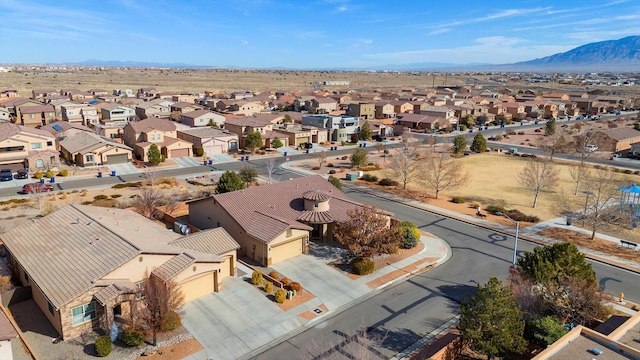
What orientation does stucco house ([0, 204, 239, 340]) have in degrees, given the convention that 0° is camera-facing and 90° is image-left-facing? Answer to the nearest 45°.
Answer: approximately 315°

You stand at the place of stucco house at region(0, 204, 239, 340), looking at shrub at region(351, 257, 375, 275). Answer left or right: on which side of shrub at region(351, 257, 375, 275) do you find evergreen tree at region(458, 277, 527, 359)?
right

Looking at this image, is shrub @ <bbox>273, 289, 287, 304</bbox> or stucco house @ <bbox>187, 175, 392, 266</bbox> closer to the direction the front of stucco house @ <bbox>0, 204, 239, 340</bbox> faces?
the shrub

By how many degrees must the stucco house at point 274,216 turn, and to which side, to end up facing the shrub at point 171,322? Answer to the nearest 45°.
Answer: approximately 45° to its right

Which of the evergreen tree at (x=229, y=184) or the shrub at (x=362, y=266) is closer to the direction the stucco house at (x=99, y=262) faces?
the shrub

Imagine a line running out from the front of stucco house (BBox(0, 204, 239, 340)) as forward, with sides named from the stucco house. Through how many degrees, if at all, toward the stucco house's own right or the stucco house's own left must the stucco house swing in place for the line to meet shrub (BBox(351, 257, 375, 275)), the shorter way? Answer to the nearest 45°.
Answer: approximately 45° to the stucco house's own left

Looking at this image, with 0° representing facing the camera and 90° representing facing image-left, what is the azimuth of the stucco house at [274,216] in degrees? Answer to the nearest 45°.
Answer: approximately 315°

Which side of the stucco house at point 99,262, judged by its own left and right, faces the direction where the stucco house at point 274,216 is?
left
